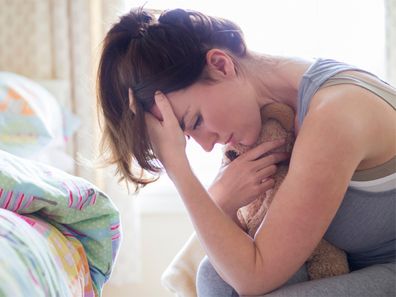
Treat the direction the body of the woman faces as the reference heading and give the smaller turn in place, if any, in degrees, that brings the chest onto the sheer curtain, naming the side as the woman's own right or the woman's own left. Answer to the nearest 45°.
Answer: approximately 45° to the woman's own right

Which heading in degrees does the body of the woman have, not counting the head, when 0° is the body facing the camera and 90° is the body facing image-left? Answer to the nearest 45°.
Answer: approximately 90°

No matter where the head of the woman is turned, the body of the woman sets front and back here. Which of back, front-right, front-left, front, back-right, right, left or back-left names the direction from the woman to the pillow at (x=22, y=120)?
front-right

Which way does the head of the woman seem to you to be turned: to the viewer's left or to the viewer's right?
to the viewer's left

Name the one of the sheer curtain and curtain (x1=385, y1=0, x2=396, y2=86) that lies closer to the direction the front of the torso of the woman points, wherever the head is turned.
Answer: the sheer curtain
